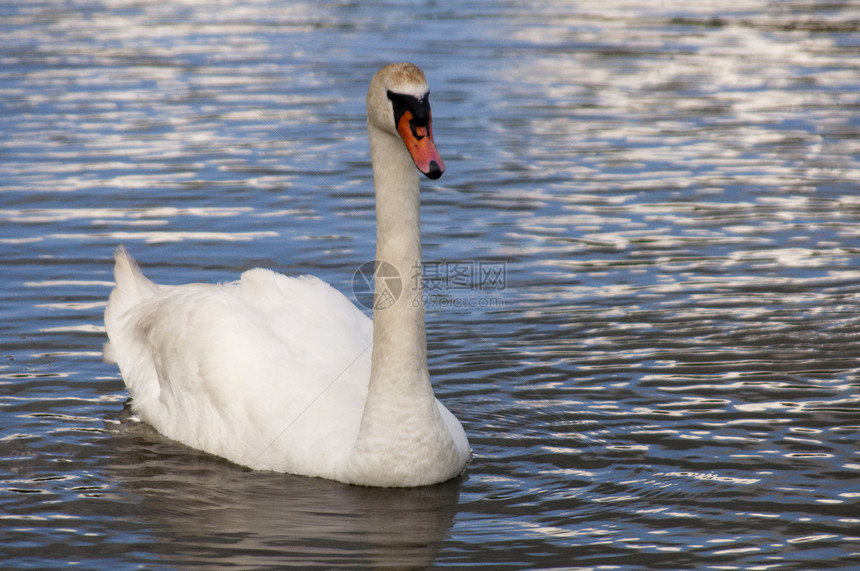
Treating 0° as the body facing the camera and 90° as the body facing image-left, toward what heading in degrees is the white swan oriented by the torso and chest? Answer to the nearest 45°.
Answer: approximately 315°
